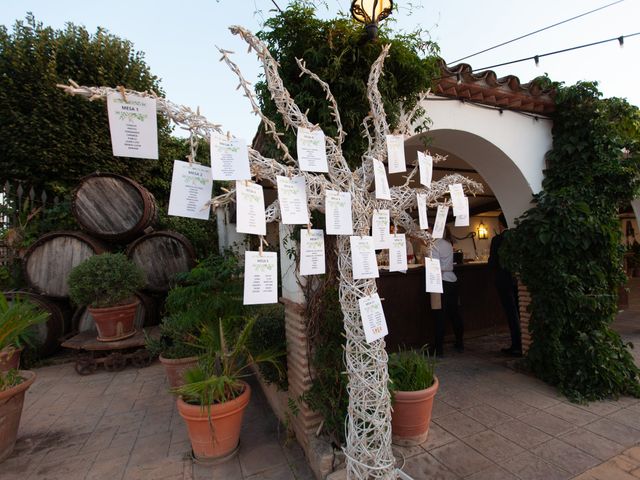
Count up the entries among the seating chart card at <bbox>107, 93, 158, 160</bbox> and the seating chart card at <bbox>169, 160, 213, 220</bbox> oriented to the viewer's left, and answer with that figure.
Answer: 0

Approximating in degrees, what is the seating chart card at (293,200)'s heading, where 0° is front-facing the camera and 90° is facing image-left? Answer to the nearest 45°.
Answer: approximately 0°

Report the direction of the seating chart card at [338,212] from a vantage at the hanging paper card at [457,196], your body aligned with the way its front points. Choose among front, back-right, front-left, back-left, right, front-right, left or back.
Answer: front-right

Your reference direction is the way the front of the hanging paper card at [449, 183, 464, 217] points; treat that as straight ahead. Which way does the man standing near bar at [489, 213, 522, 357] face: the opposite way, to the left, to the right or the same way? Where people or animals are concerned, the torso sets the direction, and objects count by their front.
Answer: to the right

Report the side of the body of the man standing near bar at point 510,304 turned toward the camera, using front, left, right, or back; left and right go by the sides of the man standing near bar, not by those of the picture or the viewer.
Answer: left

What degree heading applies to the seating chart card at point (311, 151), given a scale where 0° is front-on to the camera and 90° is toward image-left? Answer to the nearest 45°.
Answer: approximately 0°

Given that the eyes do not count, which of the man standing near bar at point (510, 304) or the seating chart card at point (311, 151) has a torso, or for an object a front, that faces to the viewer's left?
the man standing near bar
